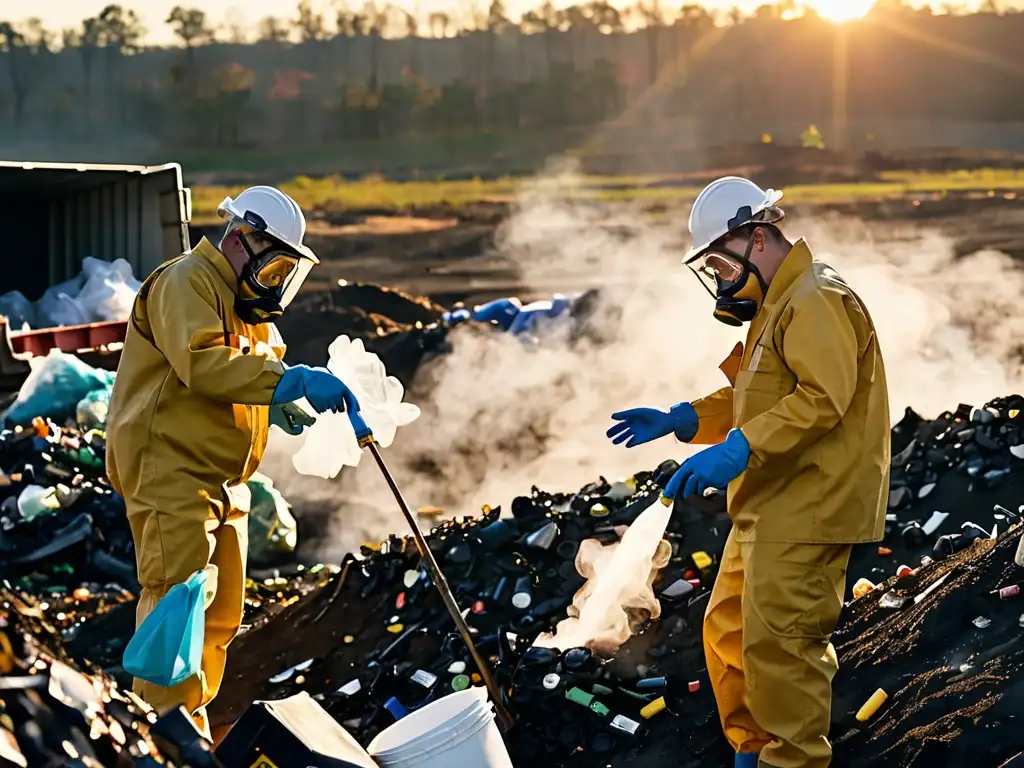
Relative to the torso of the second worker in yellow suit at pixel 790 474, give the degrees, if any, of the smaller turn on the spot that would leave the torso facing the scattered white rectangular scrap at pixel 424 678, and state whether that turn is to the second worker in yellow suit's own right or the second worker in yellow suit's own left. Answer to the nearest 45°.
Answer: approximately 45° to the second worker in yellow suit's own right

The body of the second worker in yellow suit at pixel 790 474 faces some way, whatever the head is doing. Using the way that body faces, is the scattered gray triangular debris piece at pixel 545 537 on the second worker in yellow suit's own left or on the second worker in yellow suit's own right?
on the second worker in yellow suit's own right

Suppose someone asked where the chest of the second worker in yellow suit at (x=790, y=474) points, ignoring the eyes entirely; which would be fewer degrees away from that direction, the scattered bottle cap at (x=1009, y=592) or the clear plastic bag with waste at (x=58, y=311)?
the clear plastic bag with waste

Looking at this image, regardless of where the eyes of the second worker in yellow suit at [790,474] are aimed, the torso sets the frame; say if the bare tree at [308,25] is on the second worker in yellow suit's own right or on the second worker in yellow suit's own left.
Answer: on the second worker in yellow suit's own right

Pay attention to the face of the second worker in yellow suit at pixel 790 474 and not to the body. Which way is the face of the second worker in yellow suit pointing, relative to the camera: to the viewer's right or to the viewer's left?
to the viewer's left

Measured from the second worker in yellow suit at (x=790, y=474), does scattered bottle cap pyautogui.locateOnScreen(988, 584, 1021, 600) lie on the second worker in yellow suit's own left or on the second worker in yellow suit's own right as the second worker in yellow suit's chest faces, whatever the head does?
on the second worker in yellow suit's own right

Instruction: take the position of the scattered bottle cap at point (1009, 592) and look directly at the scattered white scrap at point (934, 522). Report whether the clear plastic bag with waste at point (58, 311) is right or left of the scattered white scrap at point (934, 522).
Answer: left

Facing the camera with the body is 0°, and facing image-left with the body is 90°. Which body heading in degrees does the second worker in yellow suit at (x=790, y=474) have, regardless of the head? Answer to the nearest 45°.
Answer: approximately 90°

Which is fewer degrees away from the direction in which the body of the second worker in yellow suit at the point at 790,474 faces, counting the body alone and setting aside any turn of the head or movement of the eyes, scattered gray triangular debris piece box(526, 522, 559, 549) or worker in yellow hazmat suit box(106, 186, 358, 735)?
the worker in yellow hazmat suit
